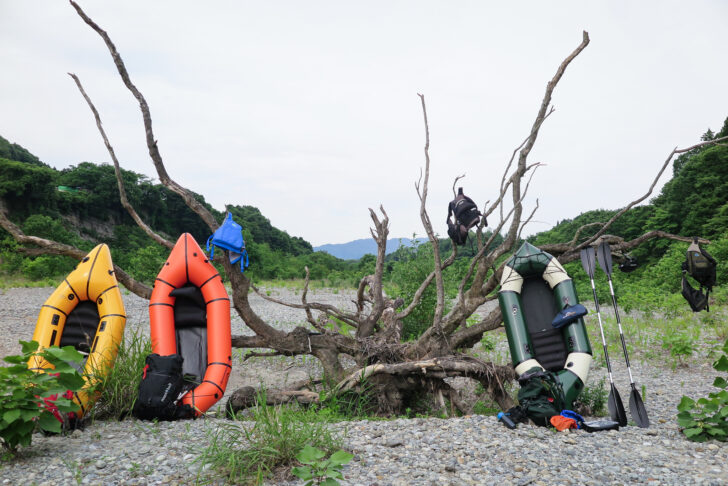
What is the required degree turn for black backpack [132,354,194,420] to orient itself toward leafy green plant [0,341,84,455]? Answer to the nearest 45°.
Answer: approximately 45° to its right

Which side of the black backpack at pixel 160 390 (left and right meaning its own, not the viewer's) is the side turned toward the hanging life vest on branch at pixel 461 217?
left

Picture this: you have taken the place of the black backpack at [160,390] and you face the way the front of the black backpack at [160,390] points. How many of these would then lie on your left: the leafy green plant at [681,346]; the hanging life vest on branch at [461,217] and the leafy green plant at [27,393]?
2

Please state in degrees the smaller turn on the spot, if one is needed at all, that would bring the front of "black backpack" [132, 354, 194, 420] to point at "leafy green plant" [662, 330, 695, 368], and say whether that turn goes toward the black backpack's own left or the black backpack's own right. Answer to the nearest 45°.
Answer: approximately 90° to the black backpack's own left

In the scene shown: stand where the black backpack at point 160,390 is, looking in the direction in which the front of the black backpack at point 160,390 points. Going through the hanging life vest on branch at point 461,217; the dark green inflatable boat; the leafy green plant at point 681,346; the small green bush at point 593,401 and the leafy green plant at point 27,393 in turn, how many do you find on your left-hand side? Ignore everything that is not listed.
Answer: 4

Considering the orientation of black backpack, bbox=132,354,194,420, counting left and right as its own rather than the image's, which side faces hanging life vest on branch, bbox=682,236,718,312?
left

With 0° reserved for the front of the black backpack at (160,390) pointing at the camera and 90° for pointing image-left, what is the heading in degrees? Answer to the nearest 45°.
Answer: approximately 0°

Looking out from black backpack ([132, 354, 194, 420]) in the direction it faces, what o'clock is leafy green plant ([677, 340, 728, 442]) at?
The leafy green plant is roughly at 10 o'clock from the black backpack.
